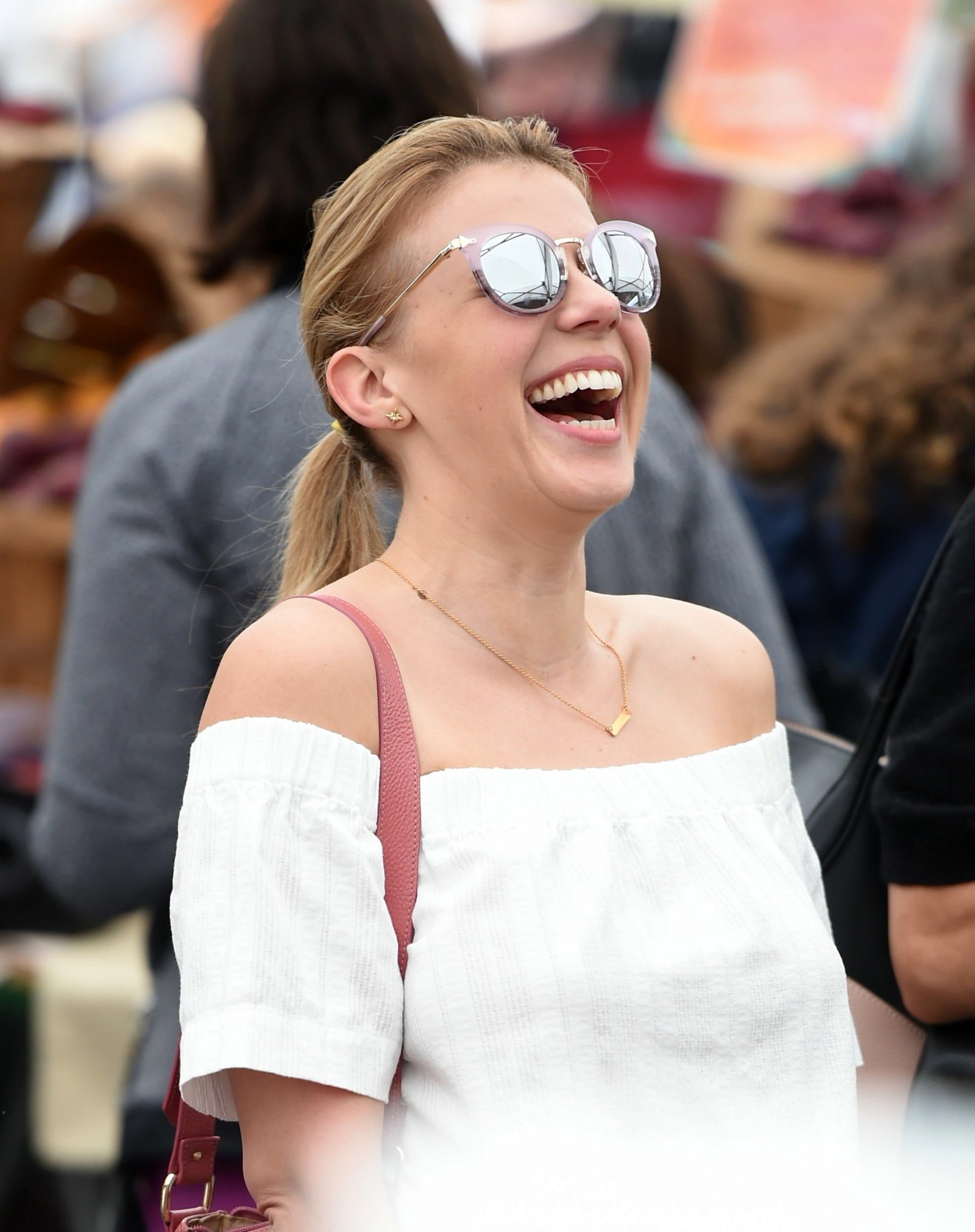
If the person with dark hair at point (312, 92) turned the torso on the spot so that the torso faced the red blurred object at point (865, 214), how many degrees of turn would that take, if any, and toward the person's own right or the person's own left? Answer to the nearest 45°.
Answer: approximately 45° to the person's own right

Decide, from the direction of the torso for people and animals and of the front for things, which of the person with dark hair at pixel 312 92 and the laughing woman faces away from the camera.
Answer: the person with dark hair

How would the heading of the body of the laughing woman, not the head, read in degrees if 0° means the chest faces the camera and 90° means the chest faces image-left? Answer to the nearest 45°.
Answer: approximately 315°

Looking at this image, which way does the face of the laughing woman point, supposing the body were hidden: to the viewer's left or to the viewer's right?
to the viewer's right

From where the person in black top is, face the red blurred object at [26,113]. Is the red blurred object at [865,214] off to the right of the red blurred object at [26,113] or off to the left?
right

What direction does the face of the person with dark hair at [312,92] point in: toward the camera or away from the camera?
away from the camera

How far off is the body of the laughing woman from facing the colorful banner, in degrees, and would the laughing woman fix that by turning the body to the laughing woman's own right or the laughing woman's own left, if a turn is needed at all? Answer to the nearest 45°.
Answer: approximately 135° to the laughing woman's own left

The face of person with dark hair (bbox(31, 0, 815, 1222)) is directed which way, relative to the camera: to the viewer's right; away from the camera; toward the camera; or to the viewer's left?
away from the camera

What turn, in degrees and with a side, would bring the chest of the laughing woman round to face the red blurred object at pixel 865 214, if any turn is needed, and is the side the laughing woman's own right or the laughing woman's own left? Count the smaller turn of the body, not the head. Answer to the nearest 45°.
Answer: approximately 135° to the laughing woman's own left

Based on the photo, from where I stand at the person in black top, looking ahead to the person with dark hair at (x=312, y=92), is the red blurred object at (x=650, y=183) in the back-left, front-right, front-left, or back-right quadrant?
front-right

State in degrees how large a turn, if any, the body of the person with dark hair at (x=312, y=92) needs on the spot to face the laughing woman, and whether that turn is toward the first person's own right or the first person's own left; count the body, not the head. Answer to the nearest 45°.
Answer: approximately 180°

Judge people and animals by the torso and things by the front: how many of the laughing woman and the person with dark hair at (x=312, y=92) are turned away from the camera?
1

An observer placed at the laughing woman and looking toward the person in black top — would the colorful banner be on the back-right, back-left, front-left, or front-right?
front-left
